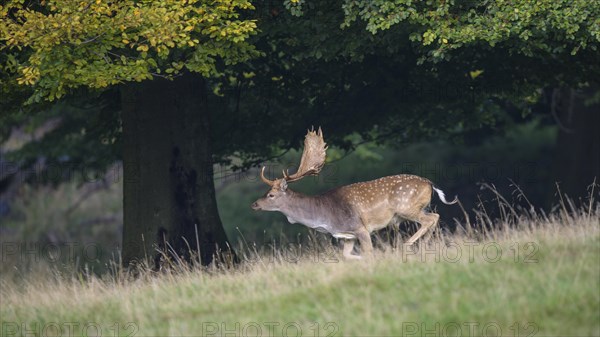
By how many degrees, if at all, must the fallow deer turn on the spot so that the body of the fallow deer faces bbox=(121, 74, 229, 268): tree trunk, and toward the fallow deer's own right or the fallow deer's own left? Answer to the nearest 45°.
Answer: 0° — it already faces it

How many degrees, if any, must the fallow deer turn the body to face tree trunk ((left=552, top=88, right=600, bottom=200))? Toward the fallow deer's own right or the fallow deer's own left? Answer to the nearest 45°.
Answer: approximately 135° to the fallow deer's own right

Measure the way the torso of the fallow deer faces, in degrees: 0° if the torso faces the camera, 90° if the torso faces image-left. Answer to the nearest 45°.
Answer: approximately 90°
